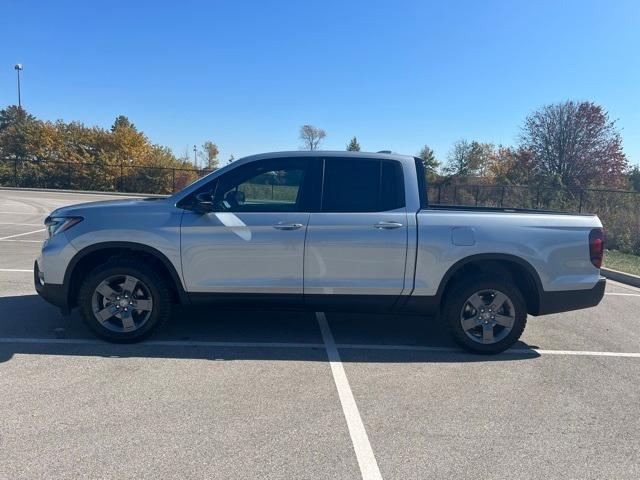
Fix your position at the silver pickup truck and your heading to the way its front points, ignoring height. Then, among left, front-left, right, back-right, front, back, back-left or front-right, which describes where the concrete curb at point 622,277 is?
back-right

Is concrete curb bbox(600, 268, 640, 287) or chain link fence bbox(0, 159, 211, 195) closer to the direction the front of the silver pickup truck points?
the chain link fence

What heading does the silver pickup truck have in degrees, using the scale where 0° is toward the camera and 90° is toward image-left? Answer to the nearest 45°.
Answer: approximately 90°

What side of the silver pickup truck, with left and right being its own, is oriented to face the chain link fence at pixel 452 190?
right

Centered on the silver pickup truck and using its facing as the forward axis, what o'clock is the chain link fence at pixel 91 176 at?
The chain link fence is roughly at 2 o'clock from the silver pickup truck.

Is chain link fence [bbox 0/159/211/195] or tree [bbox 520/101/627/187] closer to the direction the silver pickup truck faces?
the chain link fence

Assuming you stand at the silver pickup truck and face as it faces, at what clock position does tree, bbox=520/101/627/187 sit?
The tree is roughly at 4 o'clock from the silver pickup truck.
